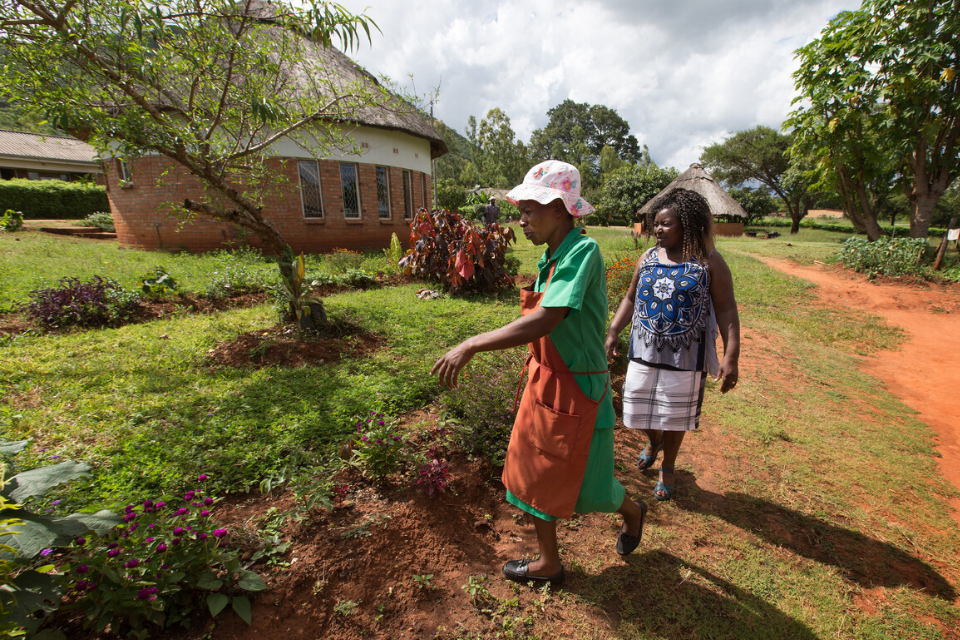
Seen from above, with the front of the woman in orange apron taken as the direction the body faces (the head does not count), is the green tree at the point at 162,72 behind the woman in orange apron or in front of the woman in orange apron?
in front

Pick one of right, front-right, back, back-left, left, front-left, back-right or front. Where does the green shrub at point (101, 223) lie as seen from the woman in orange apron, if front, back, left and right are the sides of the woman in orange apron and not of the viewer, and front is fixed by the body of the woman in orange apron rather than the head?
front-right

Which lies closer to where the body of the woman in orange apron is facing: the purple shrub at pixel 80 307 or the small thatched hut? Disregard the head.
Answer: the purple shrub

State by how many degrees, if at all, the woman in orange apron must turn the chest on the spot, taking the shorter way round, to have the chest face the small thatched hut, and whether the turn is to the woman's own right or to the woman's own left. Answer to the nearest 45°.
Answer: approximately 90° to the woman's own right

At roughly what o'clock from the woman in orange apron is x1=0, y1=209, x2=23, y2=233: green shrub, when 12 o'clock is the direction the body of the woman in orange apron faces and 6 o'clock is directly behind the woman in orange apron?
The green shrub is roughly at 1 o'clock from the woman in orange apron.

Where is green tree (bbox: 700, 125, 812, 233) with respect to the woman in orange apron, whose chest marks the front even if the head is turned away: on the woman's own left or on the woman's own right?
on the woman's own right

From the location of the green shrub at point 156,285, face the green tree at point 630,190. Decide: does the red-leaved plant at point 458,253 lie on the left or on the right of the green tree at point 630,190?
right

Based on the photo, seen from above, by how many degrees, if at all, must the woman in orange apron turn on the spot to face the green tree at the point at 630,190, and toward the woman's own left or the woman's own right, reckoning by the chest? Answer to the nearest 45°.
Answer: approximately 90° to the woman's own right

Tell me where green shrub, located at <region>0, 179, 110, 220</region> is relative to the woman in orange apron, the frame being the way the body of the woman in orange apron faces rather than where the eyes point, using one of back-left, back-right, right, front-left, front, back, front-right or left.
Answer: front-right

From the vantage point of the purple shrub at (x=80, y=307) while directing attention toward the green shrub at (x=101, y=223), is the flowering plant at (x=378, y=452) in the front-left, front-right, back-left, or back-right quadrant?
back-right

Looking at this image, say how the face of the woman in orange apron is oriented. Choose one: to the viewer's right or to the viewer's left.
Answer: to the viewer's left

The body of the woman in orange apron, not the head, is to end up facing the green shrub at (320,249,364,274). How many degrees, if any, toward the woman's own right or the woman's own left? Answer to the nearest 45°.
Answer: approximately 45° to the woman's own right

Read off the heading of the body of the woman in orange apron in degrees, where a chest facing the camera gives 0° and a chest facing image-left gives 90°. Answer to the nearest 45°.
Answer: approximately 90°

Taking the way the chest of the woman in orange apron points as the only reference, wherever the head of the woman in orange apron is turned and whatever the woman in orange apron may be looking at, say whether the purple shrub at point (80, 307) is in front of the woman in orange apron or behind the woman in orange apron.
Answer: in front

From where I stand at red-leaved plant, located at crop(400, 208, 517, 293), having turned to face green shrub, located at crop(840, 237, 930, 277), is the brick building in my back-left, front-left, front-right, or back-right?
back-left

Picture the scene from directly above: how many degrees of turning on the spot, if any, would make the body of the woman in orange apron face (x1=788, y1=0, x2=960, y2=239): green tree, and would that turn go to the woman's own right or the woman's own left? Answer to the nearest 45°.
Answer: approximately 135° to the woman's own right
